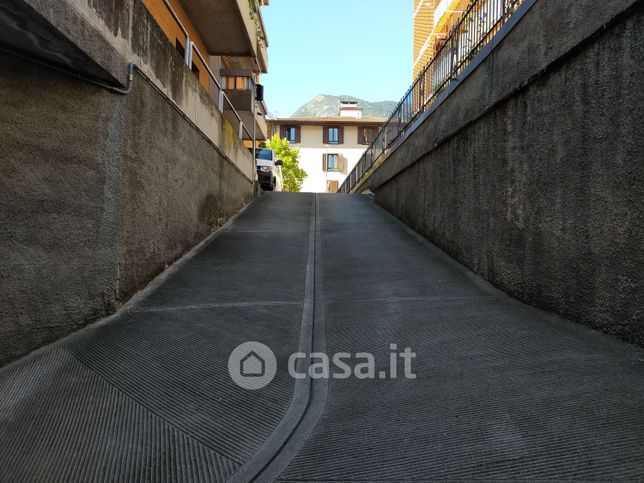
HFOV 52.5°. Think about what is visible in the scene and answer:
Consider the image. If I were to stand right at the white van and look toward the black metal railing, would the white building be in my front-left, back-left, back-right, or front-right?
back-left

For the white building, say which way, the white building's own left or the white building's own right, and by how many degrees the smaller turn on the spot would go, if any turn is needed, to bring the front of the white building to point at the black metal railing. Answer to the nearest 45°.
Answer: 0° — it already faces it

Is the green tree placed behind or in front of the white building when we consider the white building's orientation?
in front

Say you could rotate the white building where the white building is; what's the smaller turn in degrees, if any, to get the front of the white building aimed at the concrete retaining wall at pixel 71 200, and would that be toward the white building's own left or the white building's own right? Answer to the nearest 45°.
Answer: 0° — it already faces it

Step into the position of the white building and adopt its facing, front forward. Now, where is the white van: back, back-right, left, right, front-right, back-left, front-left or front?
front

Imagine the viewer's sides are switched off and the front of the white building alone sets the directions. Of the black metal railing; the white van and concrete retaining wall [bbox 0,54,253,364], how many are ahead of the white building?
3

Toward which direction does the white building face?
toward the camera

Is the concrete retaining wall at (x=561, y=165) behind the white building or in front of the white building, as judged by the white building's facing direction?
in front

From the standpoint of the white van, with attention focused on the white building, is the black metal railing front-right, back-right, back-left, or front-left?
back-right
